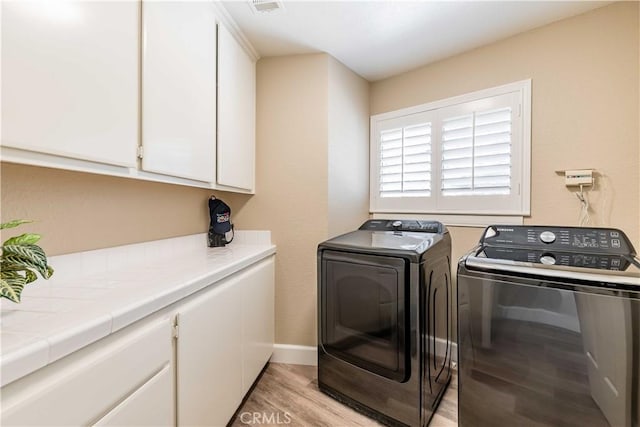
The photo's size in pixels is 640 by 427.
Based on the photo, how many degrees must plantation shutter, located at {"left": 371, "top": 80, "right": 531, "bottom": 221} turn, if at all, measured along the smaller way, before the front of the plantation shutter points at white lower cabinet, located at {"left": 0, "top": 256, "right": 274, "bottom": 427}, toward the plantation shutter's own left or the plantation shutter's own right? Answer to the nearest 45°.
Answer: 0° — it already faces it

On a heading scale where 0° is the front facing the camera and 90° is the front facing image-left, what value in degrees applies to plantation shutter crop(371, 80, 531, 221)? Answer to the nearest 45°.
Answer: approximately 45°

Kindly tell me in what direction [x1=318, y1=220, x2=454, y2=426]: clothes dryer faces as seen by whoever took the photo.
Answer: facing the viewer and to the left of the viewer

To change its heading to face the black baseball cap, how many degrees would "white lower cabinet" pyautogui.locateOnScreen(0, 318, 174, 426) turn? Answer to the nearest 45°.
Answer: approximately 90° to its left

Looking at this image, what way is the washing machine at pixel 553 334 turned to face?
toward the camera

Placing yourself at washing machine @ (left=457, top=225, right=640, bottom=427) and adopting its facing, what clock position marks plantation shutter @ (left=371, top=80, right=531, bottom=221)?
The plantation shutter is roughly at 5 o'clock from the washing machine.

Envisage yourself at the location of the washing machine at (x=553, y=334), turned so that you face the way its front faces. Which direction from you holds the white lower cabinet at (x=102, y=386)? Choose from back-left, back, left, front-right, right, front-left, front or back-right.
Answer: front-right

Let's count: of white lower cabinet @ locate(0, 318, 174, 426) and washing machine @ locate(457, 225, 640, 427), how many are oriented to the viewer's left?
0

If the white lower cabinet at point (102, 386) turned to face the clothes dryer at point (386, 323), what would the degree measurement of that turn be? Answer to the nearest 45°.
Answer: approximately 45° to its left

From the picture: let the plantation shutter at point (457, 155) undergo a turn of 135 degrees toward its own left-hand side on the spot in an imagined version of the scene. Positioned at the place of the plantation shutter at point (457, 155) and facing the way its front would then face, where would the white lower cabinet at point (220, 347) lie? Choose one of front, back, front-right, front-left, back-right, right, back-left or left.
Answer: back-right

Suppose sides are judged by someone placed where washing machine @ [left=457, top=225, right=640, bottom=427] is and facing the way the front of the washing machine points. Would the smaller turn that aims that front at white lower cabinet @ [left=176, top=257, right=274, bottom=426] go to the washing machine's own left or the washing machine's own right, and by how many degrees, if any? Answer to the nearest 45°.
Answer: approximately 45° to the washing machine's own right

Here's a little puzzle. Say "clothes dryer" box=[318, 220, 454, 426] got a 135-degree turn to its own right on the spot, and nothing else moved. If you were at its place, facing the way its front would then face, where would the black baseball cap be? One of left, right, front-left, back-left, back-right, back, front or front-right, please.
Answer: left

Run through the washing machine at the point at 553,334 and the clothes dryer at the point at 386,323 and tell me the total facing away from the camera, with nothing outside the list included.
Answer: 0
